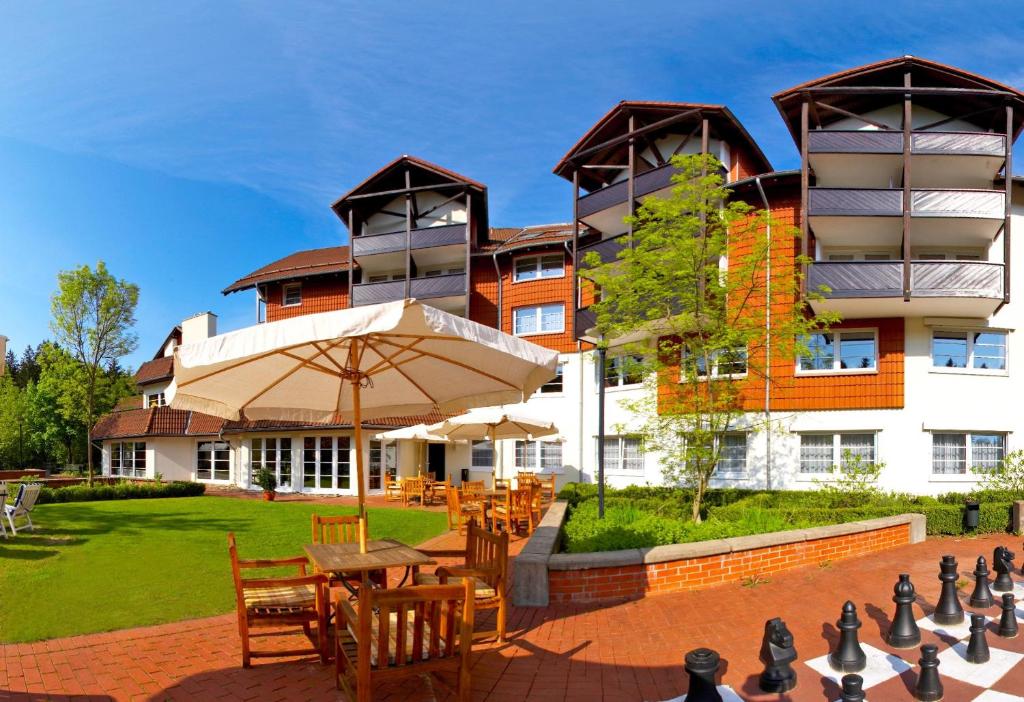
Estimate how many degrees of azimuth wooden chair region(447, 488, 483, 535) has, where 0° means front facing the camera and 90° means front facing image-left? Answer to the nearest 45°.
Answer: approximately 225°

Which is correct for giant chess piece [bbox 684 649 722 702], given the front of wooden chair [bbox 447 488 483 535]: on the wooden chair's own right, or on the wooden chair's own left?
on the wooden chair's own right

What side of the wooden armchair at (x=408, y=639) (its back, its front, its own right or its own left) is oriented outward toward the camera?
back

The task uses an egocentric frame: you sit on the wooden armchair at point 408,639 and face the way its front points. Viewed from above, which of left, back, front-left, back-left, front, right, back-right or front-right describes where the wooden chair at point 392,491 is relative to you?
front

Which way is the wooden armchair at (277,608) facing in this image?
to the viewer's right

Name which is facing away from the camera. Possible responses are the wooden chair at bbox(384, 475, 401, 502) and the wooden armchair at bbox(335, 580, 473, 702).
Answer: the wooden armchair

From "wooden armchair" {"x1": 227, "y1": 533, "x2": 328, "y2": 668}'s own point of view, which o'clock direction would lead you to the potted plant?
The potted plant is roughly at 9 o'clock from the wooden armchair.

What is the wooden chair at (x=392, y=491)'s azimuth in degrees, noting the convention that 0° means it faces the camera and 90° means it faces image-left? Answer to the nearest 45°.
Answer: approximately 270°
